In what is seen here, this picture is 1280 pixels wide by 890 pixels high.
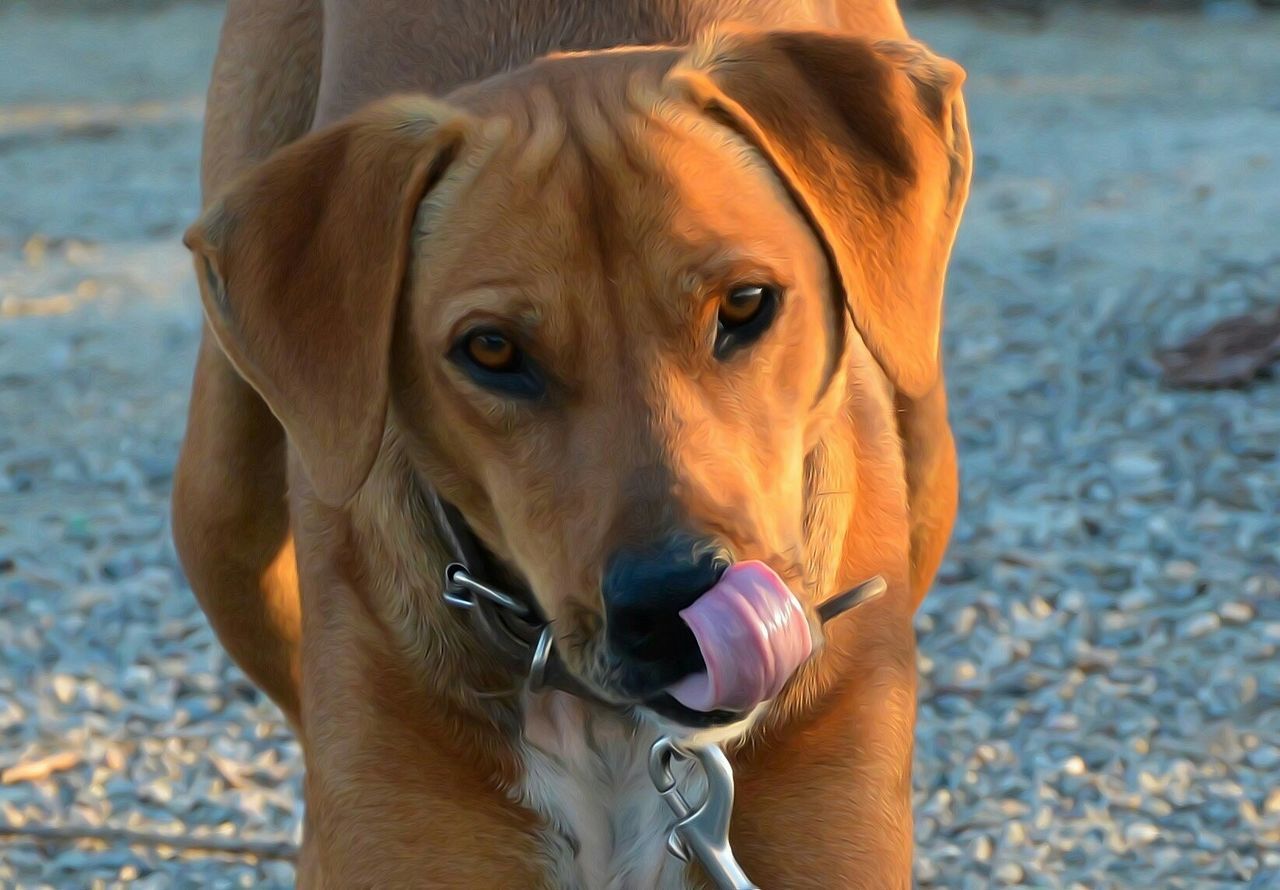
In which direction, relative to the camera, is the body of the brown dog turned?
toward the camera
